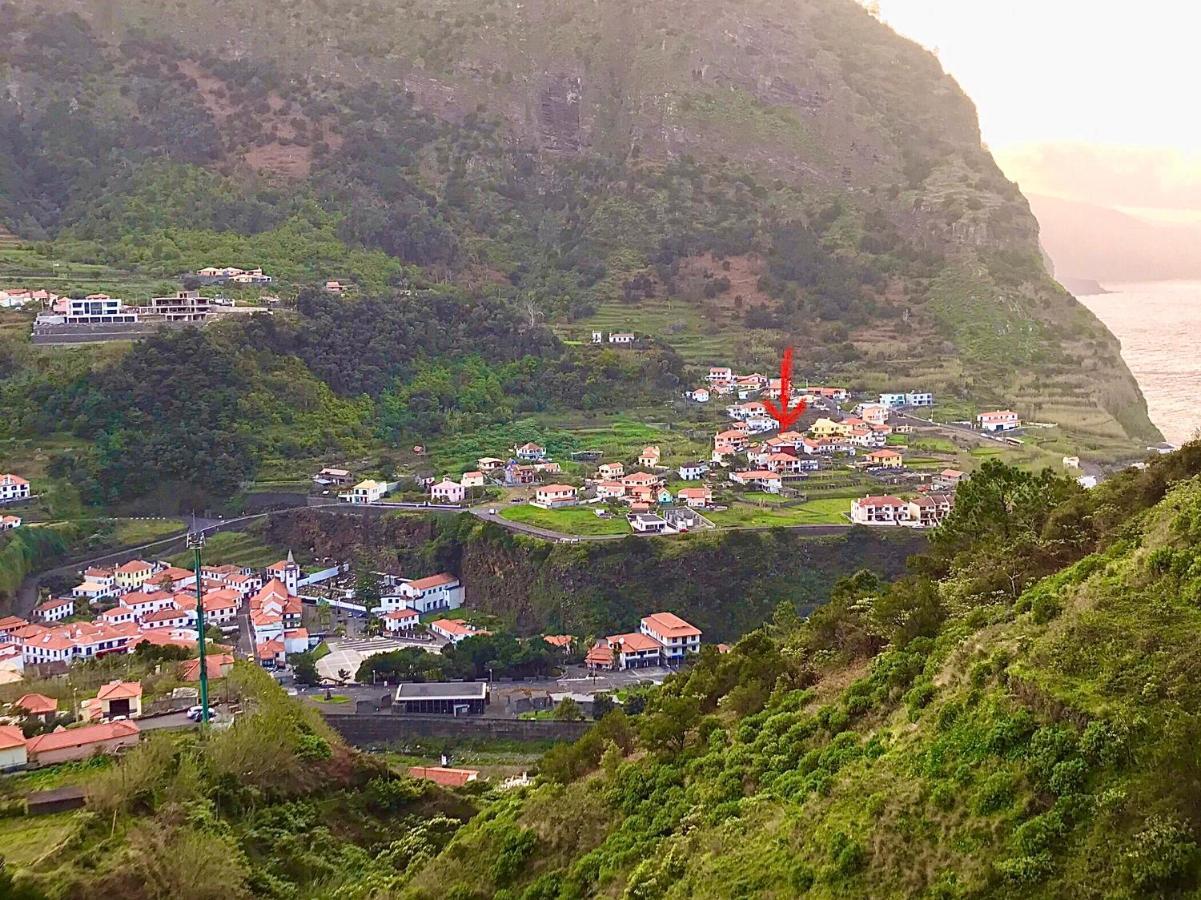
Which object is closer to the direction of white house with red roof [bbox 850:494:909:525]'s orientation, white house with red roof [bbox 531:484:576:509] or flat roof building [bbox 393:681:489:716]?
the flat roof building

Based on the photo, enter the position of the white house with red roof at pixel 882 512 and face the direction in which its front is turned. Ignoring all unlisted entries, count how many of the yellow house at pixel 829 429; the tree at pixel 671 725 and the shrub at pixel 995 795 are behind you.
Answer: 1

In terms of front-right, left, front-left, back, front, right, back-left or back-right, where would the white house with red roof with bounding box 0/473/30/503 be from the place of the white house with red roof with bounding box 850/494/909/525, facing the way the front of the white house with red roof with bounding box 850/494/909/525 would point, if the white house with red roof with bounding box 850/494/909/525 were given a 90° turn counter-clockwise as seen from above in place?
back

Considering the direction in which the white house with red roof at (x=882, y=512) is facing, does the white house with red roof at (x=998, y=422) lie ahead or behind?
behind

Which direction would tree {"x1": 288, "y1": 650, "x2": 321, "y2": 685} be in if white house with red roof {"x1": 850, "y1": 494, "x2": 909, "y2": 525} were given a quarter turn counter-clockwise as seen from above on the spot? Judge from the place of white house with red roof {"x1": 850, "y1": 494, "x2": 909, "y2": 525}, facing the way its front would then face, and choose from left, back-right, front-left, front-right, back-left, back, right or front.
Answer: back-right

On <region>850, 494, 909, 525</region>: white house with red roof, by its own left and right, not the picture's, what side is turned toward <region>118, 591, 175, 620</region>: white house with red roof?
right

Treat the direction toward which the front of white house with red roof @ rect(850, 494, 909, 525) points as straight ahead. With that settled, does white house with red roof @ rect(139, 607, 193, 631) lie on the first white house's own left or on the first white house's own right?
on the first white house's own right

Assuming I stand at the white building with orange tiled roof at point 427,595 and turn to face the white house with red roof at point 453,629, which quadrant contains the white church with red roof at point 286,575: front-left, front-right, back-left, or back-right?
back-right

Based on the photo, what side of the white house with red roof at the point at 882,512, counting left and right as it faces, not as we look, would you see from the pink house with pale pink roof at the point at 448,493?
right

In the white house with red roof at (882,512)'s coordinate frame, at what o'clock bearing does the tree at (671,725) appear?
The tree is roughly at 12 o'clock from the white house with red roof.

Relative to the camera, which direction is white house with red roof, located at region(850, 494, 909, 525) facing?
toward the camera

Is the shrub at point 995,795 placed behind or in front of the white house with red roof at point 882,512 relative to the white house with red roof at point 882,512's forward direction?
in front

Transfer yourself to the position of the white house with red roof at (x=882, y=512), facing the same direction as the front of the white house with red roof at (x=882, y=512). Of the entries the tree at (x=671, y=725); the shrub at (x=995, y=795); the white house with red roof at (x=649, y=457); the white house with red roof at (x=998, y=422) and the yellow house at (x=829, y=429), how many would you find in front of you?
2

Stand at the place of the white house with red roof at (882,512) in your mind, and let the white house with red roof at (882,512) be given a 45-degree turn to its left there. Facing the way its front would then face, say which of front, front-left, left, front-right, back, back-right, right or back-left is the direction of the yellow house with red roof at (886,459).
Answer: back-left

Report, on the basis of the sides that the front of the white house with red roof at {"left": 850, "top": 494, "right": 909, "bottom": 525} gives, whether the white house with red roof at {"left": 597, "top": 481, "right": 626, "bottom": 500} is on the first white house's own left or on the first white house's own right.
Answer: on the first white house's own right

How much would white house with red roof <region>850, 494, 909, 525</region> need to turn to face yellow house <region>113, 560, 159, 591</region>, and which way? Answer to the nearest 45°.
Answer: approximately 90° to its right
